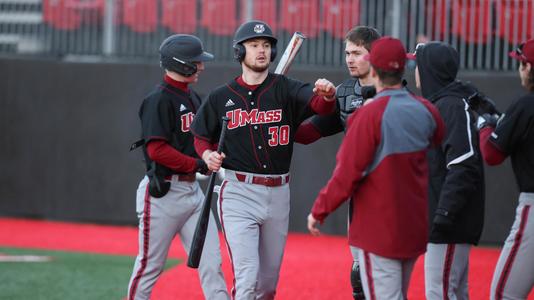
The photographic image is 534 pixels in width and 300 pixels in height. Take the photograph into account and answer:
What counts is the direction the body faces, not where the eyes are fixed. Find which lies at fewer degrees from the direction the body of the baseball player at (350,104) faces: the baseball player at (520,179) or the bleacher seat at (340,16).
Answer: the baseball player

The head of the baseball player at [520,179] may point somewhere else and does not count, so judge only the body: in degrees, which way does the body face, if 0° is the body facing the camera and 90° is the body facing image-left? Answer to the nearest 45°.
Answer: approximately 90°

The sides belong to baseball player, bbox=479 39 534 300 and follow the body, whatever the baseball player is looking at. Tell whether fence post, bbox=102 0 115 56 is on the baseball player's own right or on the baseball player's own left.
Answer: on the baseball player's own right

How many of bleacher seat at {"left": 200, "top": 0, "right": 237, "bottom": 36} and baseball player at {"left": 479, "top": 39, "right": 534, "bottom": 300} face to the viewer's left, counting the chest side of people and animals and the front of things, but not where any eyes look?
1

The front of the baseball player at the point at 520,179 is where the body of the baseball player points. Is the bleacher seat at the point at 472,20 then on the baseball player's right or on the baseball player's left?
on the baseball player's right

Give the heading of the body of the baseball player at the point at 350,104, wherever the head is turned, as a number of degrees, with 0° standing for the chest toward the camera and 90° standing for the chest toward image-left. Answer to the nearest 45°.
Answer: approximately 45°

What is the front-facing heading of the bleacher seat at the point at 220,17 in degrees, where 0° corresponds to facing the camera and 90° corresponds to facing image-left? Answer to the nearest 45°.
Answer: approximately 0°

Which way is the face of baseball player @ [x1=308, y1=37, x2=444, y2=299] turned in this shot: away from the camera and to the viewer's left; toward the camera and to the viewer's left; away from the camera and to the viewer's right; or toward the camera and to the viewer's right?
away from the camera and to the viewer's left

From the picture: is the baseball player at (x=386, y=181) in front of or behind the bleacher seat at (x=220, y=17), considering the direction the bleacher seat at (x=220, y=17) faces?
in front
